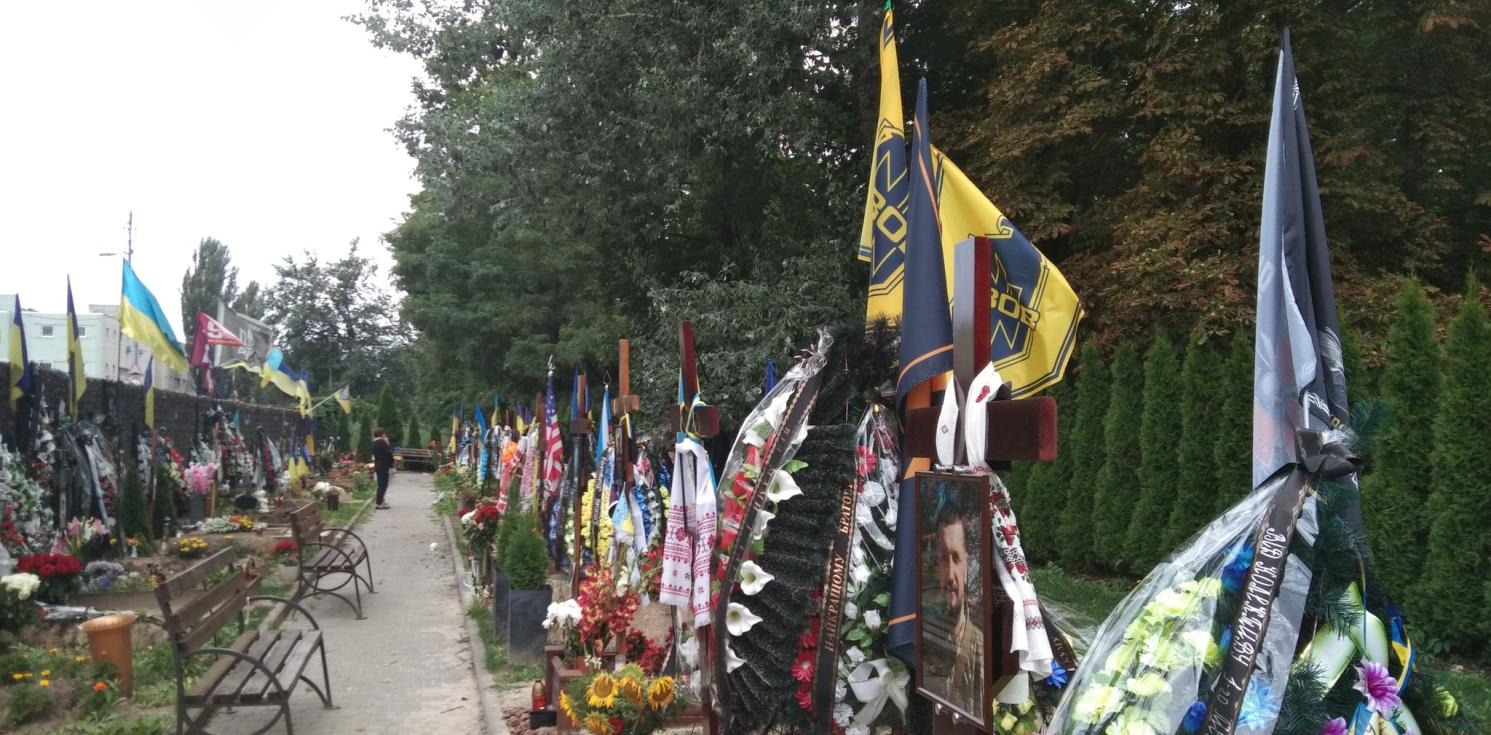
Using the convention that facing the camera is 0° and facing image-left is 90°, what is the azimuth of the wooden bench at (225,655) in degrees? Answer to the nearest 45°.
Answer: approximately 270°

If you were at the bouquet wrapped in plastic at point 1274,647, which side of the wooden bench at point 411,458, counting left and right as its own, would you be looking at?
front

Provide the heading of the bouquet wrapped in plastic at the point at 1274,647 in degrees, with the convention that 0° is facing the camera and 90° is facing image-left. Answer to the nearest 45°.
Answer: approximately 45°

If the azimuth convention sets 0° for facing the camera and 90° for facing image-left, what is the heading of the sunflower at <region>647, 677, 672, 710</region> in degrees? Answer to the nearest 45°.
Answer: approximately 0°

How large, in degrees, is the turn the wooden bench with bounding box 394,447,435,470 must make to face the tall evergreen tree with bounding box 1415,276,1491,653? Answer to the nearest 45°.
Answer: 0° — it already faces it

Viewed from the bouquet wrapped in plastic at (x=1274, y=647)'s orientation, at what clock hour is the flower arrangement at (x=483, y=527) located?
The flower arrangement is roughly at 3 o'clock from the bouquet wrapped in plastic.

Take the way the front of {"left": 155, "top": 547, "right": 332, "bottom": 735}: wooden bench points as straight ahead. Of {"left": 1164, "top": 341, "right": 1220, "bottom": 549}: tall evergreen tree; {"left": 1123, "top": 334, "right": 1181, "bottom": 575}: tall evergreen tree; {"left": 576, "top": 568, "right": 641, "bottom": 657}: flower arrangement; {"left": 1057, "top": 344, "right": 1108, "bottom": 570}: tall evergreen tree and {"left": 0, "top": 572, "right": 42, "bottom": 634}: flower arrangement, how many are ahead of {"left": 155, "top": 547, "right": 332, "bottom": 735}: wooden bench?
4

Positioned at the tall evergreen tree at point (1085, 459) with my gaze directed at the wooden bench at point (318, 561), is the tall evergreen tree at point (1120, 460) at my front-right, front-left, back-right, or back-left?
back-left

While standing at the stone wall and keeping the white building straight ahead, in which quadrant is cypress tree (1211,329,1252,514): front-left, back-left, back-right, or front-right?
back-right

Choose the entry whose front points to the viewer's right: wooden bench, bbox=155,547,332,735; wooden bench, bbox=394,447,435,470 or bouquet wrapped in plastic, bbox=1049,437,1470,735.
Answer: wooden bench, bbox=155,547,332,735

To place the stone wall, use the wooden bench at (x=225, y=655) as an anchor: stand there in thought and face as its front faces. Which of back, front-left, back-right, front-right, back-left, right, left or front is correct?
left

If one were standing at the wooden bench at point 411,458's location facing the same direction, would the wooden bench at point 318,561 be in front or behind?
in front

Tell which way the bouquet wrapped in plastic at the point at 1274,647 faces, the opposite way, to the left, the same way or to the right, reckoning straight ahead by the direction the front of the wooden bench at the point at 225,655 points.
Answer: the opposite way
